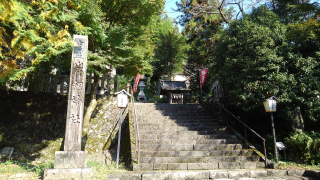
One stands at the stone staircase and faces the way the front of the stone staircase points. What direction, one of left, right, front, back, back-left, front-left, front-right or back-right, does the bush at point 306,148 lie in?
left

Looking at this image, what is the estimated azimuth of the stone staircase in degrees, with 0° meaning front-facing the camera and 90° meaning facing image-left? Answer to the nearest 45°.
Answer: approximately 0°

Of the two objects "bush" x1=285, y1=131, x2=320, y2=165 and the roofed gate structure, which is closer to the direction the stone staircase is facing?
the bush

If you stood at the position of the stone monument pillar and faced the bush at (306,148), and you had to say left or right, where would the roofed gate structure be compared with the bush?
left

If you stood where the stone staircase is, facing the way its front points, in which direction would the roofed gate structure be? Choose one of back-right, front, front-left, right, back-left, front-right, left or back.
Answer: back

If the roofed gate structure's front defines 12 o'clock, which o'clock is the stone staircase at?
The stone staircase is roughly at 12 o'clock from the roofed gate structure.

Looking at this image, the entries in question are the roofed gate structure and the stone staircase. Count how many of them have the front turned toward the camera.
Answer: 2

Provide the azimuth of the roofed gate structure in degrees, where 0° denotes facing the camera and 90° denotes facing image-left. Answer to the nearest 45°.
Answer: approximately 0°

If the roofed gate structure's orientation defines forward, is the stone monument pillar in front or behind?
in front

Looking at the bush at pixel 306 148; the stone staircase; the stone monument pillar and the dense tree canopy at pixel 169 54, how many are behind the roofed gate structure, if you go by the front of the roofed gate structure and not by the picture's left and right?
1

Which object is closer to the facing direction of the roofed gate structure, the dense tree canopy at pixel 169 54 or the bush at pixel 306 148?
the bush

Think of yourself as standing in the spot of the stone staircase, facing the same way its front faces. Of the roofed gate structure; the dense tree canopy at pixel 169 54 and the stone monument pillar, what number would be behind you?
2
